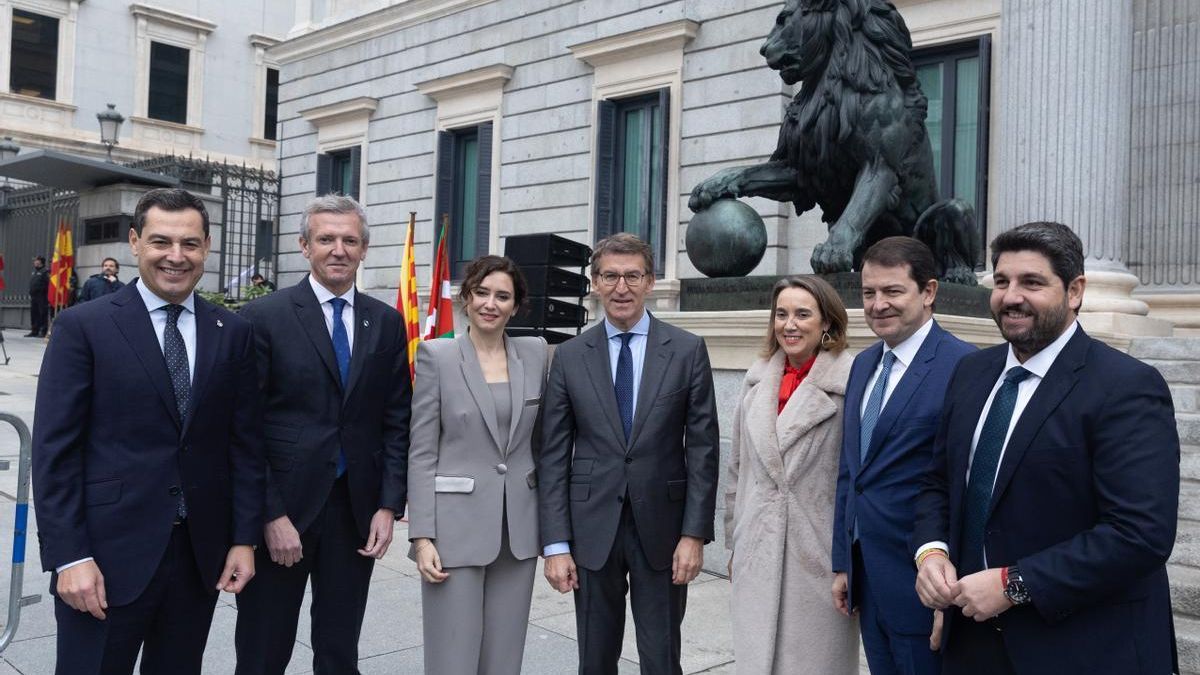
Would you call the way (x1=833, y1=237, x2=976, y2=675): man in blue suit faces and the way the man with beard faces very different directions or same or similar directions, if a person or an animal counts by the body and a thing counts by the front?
same or similar directions

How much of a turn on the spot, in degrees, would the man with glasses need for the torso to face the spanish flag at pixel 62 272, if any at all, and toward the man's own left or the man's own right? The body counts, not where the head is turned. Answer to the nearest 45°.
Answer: approximately 135° to the man's own right

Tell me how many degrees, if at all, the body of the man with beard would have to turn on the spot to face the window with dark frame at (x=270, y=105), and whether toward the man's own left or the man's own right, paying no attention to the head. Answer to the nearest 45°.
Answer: approximately 90° to the man's own right

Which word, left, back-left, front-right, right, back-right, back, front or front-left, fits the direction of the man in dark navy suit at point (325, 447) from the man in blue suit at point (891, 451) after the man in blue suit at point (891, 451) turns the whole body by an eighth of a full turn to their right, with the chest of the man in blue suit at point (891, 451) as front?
front

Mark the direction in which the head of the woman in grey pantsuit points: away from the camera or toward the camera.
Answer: toward the camera

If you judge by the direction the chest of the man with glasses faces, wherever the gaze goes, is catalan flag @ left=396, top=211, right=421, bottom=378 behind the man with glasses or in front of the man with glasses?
behind

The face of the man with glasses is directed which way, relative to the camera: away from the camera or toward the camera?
toward the camera

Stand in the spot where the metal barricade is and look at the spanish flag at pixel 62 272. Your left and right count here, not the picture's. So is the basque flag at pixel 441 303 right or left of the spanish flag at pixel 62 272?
right

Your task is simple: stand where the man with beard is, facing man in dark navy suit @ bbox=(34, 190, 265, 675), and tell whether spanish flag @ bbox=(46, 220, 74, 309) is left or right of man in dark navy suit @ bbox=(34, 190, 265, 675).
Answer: right

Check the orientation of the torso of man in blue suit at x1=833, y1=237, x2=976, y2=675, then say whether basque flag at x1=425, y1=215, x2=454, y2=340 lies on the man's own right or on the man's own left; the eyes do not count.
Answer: on the man's own right

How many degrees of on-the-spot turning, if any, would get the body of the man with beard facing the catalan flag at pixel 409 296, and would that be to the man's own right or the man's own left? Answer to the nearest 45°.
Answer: approximately 90° to the man's own right

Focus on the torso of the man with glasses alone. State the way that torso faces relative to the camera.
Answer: toward the camera

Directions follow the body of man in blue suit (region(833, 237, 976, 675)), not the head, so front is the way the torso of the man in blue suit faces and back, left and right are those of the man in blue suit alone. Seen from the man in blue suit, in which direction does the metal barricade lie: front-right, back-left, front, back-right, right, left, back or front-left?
front-right

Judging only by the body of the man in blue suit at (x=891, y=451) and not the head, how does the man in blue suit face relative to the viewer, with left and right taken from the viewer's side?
facing the viewer and to the left of the viewer

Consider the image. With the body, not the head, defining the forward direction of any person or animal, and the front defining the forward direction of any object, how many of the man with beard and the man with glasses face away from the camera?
0
